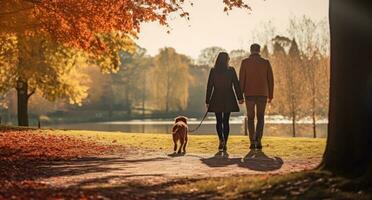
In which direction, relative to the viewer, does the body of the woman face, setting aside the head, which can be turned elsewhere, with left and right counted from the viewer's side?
facing away from the viewer

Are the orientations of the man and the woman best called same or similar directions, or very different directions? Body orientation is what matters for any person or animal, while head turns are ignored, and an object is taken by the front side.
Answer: same or similar directions

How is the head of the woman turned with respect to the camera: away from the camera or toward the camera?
away from the camera

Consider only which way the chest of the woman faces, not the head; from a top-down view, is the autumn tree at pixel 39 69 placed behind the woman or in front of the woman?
in front

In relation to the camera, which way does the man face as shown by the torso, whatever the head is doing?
away from the camera

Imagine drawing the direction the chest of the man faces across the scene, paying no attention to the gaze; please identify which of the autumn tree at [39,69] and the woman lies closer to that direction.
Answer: the autumn tree

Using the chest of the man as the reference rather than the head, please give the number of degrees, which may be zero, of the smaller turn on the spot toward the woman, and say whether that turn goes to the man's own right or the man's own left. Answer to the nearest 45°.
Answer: approximately 90° to the man's own left

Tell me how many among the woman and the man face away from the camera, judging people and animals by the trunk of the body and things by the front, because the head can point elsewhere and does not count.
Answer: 2

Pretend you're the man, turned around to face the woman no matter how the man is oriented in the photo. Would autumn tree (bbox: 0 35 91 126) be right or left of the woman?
right

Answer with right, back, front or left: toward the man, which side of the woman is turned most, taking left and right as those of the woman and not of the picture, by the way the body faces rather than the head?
right

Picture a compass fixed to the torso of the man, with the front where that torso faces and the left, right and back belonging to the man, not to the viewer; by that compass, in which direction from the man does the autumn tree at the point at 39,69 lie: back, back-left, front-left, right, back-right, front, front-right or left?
front-left
